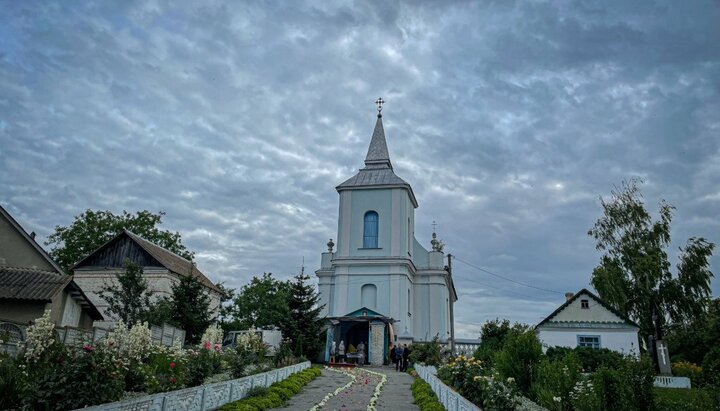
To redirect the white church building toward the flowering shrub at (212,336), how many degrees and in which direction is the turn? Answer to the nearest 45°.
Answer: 0° — it already faces it

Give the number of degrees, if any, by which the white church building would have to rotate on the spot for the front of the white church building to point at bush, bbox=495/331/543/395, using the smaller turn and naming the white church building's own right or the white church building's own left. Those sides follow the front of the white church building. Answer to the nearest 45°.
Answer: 0° — it already faces it

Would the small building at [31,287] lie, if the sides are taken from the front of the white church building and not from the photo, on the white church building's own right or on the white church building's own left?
on the white church building's own right

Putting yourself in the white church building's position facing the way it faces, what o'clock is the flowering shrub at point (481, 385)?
The flowering shrub is roughly at 12 o'clock from the white church building.

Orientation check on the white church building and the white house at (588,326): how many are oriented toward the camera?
2

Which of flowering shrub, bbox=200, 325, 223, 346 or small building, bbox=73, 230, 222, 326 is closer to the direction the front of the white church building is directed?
the flowering shrub

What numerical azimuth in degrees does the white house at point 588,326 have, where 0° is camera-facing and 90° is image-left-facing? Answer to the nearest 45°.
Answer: approximately 0°

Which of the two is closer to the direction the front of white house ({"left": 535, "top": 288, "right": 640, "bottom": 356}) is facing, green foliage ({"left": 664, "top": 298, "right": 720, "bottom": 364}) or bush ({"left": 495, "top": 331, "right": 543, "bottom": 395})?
the bush

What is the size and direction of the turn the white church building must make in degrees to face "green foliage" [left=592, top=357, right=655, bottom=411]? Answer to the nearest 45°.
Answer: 0° — it already faces it

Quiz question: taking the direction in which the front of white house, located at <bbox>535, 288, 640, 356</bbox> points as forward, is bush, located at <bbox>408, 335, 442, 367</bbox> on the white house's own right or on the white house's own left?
on the white house's own right
